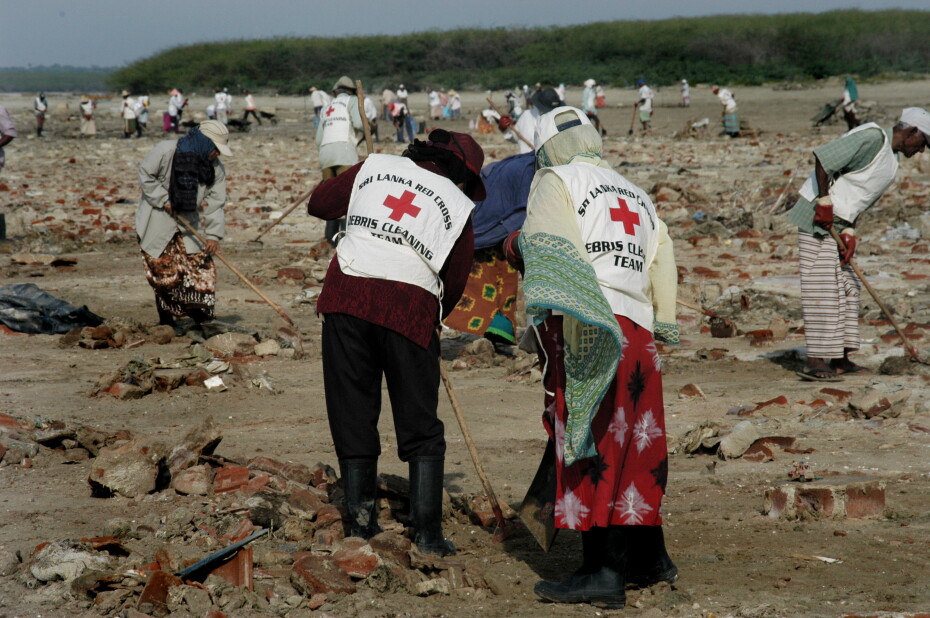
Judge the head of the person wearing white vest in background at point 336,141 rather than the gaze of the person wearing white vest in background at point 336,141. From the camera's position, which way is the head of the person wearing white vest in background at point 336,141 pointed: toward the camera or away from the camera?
away from the camera

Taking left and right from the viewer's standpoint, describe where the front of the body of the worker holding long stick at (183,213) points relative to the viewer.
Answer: facing the viewer and to the right of the viewer

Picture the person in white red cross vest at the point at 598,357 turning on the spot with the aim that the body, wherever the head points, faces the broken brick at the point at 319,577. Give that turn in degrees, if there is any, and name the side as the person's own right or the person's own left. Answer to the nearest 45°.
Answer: approximately 45° to the person's own left

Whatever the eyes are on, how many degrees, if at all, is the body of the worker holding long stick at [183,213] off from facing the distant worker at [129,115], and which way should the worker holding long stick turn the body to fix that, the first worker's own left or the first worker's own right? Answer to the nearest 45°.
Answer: approximately 135° to the first worker's own left

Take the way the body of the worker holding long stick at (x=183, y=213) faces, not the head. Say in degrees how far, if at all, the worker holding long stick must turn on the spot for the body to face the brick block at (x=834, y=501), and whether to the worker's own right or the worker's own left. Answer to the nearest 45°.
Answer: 0° — they already face it

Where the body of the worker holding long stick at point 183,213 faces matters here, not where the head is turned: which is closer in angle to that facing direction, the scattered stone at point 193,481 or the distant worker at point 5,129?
the scattered stone

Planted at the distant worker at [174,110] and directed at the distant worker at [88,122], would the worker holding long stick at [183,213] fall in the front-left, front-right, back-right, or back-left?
front-left

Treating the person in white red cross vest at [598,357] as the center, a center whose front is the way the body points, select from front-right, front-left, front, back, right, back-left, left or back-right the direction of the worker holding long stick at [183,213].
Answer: front

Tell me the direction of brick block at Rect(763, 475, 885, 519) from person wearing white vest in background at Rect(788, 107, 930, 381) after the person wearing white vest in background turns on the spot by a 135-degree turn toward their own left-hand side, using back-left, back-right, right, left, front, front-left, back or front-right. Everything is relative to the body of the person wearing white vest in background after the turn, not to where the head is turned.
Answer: back-left

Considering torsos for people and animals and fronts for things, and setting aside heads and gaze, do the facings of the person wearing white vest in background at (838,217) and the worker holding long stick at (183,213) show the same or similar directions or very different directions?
same or similar directions

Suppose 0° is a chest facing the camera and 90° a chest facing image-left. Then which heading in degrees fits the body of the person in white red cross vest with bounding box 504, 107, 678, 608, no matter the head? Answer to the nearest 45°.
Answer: approximately 135°

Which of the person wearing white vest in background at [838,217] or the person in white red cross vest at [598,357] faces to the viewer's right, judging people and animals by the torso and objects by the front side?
the person wearing white vest in background

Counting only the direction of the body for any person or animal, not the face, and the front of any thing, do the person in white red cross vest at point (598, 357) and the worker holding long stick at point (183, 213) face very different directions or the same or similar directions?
very different directions

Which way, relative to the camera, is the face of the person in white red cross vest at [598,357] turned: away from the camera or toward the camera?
away from the camera

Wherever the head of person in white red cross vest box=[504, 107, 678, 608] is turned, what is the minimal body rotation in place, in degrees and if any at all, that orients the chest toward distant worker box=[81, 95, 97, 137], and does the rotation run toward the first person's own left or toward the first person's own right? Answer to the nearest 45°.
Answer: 0° — they already face them
